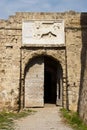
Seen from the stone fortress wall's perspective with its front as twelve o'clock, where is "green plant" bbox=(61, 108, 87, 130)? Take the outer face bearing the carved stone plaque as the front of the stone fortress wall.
The green plant is roughly at 11 o'clock from the stone fortress wall.

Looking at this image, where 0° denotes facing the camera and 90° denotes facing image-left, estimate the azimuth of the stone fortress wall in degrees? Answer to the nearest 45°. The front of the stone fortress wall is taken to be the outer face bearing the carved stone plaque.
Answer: approximately 0°
